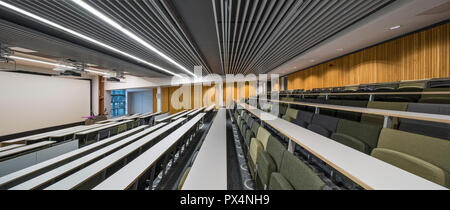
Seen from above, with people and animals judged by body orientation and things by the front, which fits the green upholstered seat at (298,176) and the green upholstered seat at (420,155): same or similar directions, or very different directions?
same or similar directions

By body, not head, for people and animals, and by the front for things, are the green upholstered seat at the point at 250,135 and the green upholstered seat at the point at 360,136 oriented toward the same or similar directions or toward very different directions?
same or similar directions

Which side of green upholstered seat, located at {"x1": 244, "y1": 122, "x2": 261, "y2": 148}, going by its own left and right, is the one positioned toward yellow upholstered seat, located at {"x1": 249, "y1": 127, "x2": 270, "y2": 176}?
left

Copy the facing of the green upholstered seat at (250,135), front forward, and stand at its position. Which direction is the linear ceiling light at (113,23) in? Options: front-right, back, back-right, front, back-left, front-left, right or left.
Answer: front

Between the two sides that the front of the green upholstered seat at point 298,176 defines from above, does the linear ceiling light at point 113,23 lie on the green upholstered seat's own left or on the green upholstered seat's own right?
on the green upholstered seat's own right

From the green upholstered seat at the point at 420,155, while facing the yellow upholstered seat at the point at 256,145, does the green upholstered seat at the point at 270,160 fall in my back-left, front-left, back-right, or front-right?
front-left

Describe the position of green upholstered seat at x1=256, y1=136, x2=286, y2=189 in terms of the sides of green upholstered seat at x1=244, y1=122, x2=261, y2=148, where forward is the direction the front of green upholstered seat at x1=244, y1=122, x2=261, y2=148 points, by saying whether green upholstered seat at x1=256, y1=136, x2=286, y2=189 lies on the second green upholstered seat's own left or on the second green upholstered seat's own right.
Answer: on the second green upholstered seat's own left

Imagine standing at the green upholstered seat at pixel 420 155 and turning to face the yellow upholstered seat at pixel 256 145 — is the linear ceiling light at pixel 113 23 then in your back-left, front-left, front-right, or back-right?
front-left

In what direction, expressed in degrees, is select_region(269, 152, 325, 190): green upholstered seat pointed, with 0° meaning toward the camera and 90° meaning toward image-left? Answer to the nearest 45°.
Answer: approximately 45°

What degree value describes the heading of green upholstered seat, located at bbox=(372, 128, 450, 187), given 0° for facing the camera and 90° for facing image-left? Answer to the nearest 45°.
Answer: approximately 45°

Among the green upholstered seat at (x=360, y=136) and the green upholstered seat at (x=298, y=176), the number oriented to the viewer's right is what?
0

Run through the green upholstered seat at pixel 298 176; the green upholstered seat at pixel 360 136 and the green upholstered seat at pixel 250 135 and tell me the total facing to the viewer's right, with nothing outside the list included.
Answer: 0

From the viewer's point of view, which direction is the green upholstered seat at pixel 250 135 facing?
to the viewer's left
